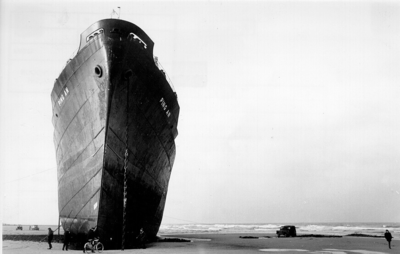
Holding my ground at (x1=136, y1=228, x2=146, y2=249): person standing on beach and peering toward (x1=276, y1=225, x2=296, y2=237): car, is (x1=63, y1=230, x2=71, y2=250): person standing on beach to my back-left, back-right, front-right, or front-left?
back-left

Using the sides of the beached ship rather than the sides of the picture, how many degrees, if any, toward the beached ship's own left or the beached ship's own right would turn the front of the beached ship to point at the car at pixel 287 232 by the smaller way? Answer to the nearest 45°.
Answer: approximately 135° to the beached ship's own left

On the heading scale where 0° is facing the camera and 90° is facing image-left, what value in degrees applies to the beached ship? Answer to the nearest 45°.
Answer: approximately 0°
